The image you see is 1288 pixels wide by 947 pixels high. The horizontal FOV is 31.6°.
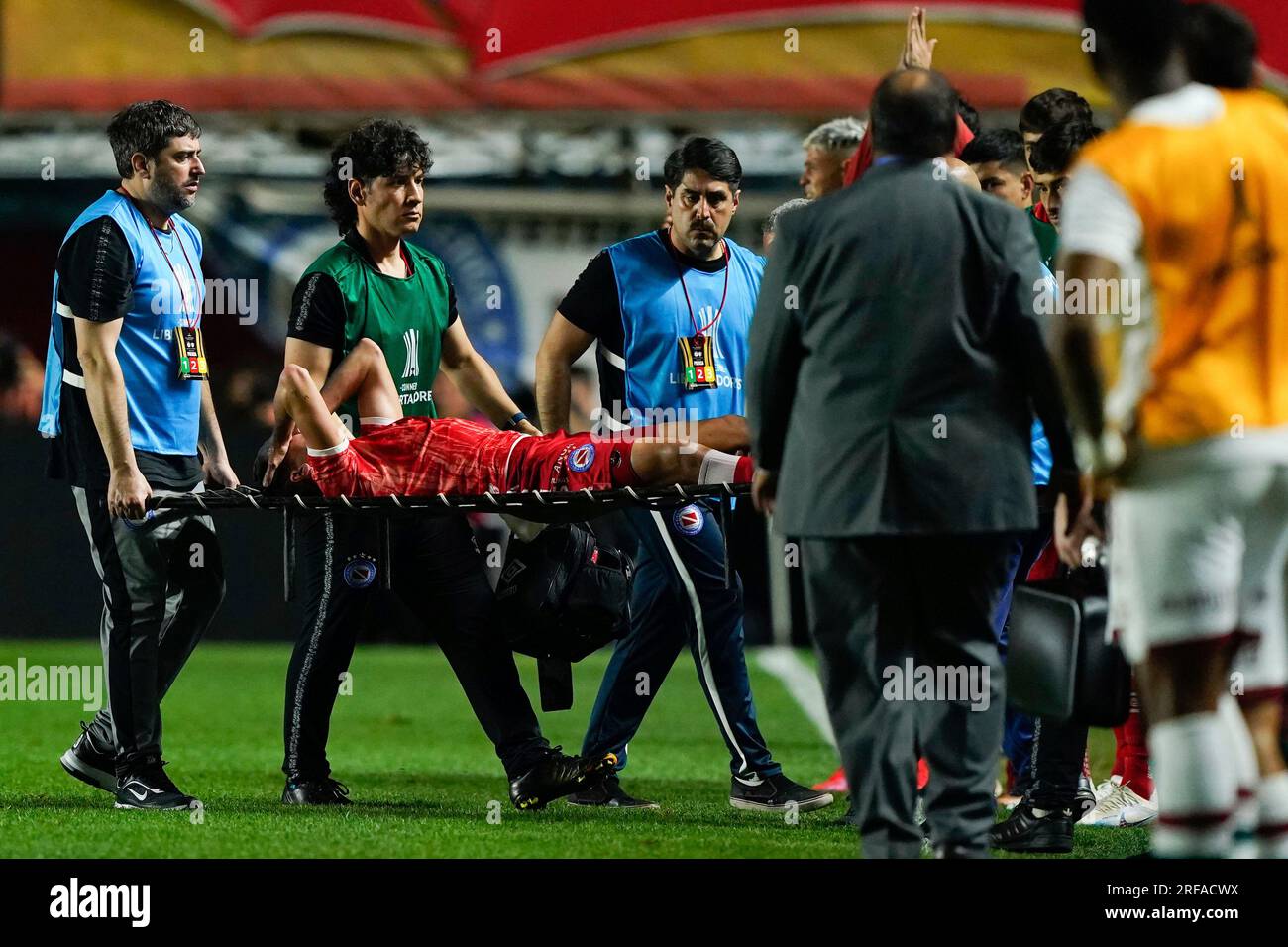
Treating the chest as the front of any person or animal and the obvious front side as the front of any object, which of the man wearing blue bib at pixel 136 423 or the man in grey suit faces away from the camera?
the man in grey suit

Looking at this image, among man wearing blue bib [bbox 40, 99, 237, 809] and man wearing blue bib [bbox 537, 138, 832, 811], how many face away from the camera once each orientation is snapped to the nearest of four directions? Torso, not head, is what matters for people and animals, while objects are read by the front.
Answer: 0

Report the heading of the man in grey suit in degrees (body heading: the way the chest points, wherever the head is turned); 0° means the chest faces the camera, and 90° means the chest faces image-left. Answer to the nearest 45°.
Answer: approximately 180°

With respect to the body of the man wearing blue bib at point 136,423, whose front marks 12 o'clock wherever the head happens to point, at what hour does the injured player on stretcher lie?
The injured player on stretcher is roughly at 11 o'clock from the man wearing blue bib.

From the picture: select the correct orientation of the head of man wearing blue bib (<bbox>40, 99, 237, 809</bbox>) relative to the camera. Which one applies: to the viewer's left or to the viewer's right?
to the viewer's right

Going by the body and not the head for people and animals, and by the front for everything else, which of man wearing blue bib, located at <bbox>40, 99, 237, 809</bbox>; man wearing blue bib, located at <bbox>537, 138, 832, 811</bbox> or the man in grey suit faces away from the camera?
the man in grey suit

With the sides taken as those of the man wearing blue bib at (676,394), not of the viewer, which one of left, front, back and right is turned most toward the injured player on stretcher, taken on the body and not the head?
right

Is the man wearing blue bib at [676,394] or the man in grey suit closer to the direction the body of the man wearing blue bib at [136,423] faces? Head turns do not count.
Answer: the man in grey suit

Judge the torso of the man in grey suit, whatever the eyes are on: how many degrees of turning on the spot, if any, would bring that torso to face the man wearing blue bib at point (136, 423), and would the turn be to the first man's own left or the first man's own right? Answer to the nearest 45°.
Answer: approximately 45° to the first man's own left

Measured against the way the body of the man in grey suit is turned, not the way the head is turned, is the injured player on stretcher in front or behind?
in front

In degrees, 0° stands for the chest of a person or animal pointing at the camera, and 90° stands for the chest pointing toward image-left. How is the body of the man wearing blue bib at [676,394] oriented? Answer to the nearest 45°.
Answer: approximately 315°
